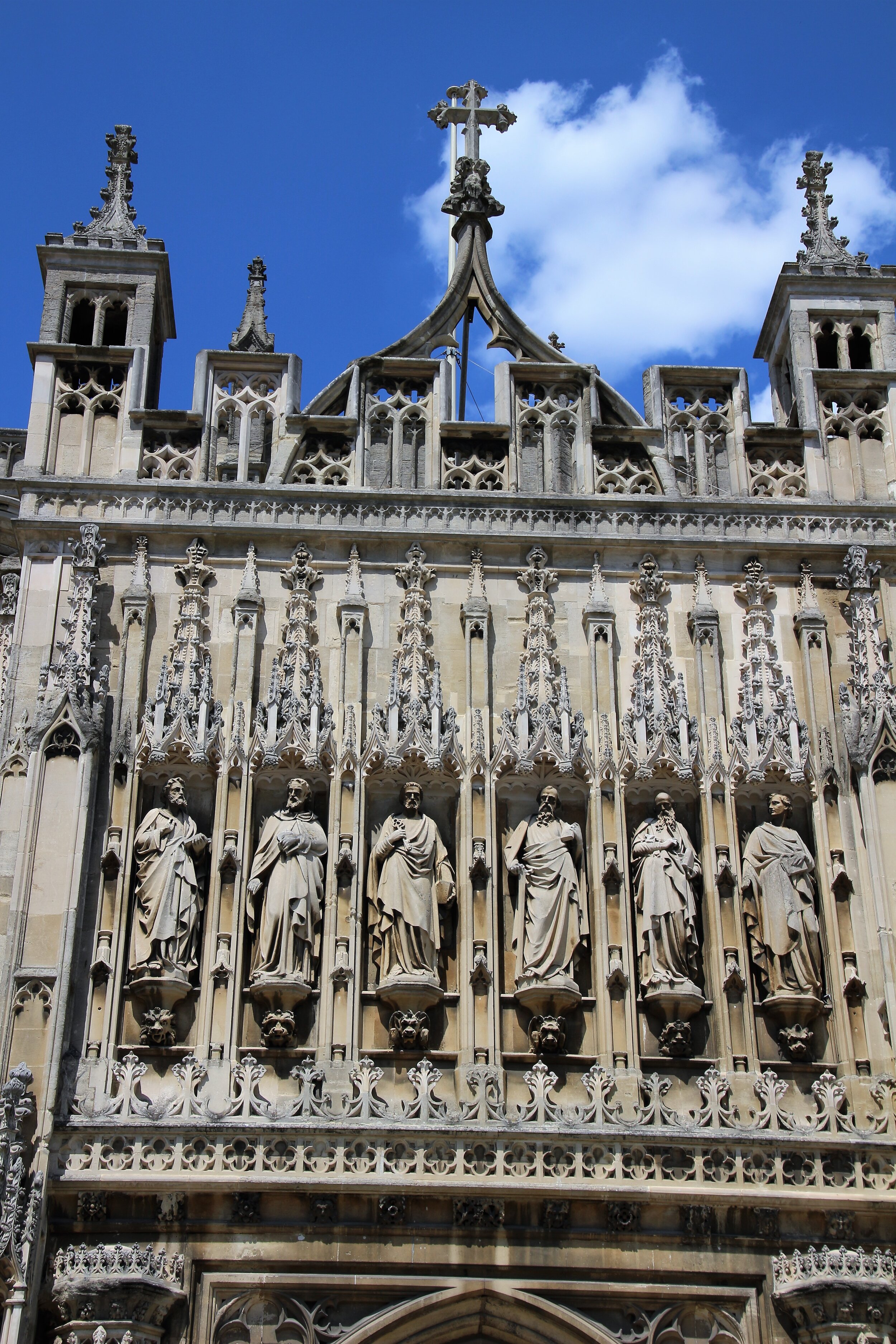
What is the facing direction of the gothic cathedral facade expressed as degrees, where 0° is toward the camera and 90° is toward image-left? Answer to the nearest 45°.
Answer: approximately 0°
